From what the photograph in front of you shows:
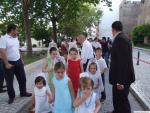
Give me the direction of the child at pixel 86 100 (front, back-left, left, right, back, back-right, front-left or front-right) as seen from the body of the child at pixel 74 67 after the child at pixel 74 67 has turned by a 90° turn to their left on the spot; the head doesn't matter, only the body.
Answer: right

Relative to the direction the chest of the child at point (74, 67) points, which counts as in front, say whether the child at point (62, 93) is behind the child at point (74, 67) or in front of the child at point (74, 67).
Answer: in front

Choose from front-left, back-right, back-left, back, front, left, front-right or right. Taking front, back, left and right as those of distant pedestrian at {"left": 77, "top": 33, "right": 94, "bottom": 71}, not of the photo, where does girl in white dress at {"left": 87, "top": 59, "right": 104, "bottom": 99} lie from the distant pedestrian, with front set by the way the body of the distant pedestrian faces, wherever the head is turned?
left

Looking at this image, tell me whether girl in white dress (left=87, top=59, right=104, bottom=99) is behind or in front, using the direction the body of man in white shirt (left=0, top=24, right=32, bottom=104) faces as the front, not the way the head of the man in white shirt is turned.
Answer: in front

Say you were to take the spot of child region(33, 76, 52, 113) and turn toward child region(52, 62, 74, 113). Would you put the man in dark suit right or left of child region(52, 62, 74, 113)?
left

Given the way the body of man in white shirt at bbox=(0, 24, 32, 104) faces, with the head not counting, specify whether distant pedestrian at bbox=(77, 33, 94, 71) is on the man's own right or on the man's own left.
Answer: on the man's own left

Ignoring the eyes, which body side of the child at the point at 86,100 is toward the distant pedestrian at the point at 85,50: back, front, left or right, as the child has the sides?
back
